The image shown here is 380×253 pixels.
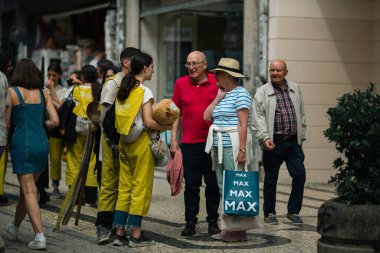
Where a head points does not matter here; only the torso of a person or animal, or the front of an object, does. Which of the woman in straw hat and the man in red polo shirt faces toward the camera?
the man in red polo shirt

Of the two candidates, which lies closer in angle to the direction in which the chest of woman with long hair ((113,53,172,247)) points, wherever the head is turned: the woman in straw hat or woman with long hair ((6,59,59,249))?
the woman in straw hat

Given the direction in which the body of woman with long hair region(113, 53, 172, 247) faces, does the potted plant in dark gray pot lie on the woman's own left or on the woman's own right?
on the woman's own right

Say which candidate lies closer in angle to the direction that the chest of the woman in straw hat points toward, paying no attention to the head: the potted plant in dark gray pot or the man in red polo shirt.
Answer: the man in red polo shirt

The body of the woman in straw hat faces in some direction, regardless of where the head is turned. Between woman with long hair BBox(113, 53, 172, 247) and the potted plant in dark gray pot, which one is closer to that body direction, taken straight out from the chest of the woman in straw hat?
the woman with long hair

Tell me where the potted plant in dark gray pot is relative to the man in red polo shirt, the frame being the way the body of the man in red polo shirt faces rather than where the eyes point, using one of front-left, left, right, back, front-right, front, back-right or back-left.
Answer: front-left

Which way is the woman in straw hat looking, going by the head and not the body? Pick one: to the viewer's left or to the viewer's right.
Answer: to the viewer's left

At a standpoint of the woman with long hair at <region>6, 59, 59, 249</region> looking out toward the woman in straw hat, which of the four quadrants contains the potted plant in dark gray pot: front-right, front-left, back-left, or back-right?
front-right

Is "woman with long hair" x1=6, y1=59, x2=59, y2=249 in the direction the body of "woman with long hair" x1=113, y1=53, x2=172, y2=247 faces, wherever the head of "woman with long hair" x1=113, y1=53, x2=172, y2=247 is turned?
no

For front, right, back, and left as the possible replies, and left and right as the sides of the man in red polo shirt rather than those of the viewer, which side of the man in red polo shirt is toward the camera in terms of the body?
front

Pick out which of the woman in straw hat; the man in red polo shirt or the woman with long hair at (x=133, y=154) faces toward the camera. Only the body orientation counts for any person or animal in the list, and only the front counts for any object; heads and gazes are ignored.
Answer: the man in red polo shirt

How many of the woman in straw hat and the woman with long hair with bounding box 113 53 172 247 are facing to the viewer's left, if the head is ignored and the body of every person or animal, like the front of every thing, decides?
1

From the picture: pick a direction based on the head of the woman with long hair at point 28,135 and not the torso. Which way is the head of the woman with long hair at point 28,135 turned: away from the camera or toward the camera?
away from the camera

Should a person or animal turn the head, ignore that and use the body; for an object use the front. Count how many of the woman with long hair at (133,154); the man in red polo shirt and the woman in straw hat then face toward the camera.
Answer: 1

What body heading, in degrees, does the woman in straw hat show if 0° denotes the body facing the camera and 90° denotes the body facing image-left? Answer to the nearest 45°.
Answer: approximately 90°

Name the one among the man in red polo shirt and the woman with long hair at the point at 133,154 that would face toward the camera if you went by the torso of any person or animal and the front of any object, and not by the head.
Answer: the man in red polo shirt
